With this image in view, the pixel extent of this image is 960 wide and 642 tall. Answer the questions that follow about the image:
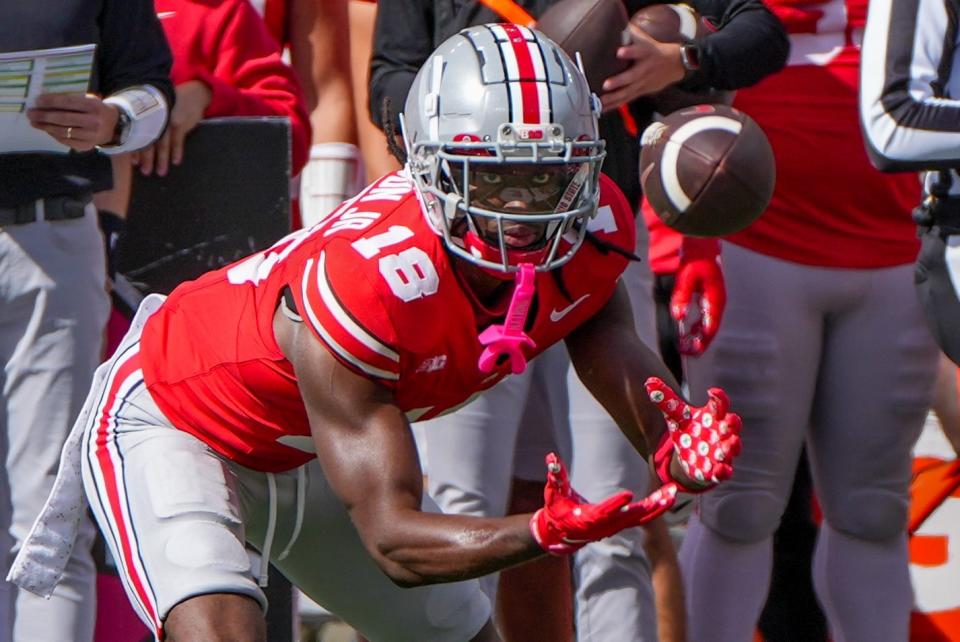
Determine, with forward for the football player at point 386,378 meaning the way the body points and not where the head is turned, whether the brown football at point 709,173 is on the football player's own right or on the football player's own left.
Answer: on the football player's own left

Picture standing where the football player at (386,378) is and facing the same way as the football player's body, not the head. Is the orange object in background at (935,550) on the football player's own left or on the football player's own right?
on the football player's own left

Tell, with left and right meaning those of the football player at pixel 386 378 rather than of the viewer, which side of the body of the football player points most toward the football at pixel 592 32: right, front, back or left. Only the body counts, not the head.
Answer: left

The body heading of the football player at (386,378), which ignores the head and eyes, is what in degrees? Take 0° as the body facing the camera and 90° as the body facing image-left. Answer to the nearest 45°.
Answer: approximately 315°
